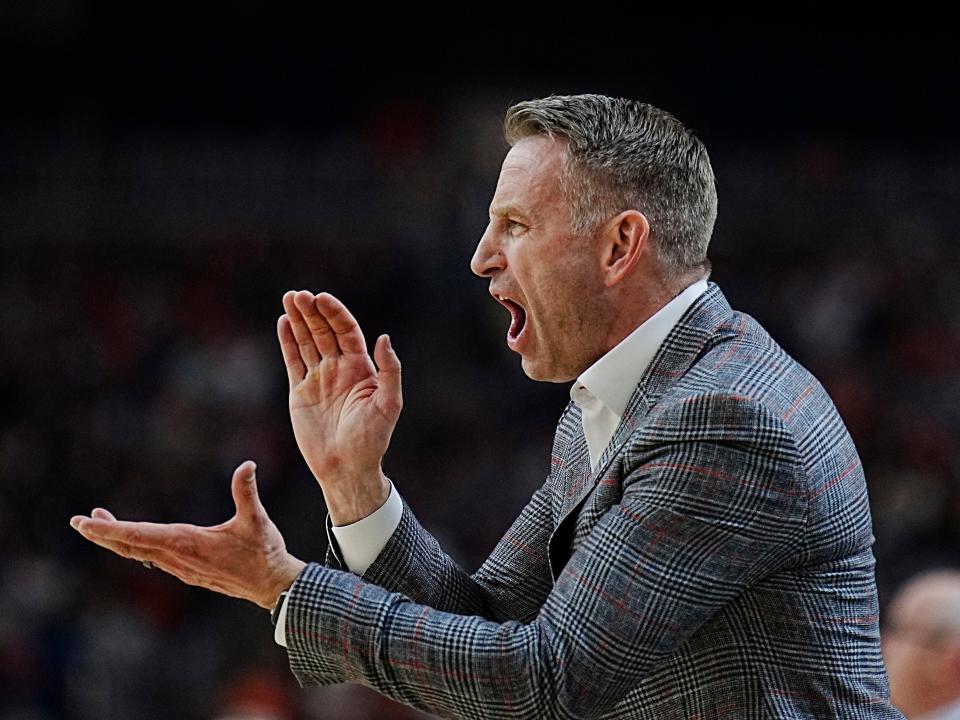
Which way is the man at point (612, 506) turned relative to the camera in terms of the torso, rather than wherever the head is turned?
to the viewer's left

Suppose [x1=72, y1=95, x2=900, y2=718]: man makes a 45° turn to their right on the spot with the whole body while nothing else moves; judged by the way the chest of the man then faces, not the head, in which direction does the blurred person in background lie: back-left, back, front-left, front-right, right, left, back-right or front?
right

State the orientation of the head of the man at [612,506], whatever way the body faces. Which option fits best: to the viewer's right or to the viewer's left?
to the viewer's left
